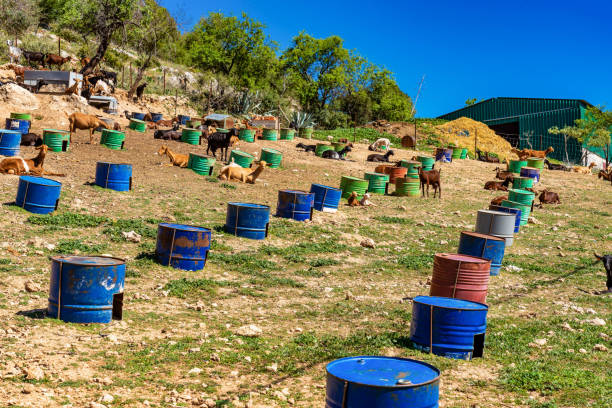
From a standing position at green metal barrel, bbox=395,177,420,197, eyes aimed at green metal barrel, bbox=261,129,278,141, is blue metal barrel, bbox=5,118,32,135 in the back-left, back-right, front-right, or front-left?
front-left

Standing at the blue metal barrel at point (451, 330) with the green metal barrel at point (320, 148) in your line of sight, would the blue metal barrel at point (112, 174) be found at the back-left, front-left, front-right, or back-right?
front-left

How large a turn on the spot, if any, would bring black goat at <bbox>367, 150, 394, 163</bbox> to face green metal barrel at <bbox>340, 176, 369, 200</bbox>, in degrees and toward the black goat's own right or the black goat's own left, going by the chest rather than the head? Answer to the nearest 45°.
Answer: approximately 90° to the black goat's own right

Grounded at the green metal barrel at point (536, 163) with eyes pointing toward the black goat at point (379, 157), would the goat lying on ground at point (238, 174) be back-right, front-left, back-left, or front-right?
front-left

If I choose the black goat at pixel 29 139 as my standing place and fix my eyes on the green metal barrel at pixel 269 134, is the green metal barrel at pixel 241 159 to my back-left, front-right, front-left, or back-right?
front-right

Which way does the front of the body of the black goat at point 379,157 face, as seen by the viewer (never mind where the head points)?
to the viewer's right

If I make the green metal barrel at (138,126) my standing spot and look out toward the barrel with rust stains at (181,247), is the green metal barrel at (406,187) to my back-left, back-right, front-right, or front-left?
front-left

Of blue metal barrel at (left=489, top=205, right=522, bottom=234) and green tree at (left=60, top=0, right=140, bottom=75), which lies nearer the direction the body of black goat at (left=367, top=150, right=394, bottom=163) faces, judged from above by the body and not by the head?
the blue metal barrel
